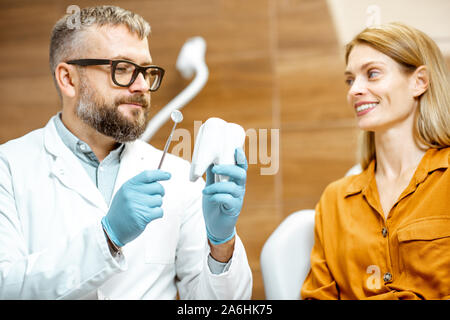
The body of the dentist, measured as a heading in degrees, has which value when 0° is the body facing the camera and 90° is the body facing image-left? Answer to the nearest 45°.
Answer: approximately 315°
